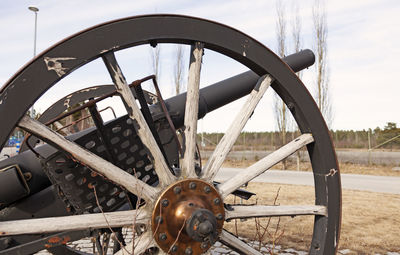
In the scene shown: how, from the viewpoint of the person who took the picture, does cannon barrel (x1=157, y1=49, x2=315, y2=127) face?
facing away from the viewer and to the right of the viewer

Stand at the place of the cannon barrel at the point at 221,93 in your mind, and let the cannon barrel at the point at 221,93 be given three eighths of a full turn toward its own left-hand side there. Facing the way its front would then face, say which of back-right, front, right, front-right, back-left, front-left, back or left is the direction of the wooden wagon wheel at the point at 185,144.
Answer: left
